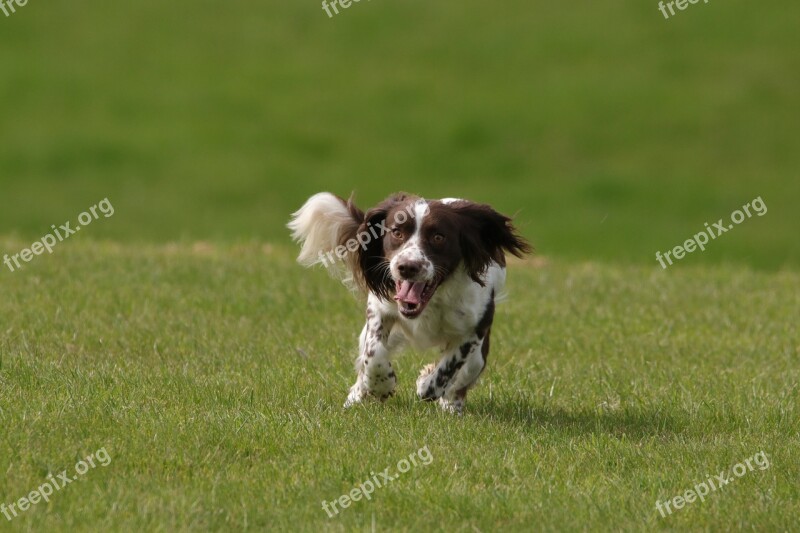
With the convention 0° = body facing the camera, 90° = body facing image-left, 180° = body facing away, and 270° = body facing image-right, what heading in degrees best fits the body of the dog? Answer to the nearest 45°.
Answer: approximately 0°
